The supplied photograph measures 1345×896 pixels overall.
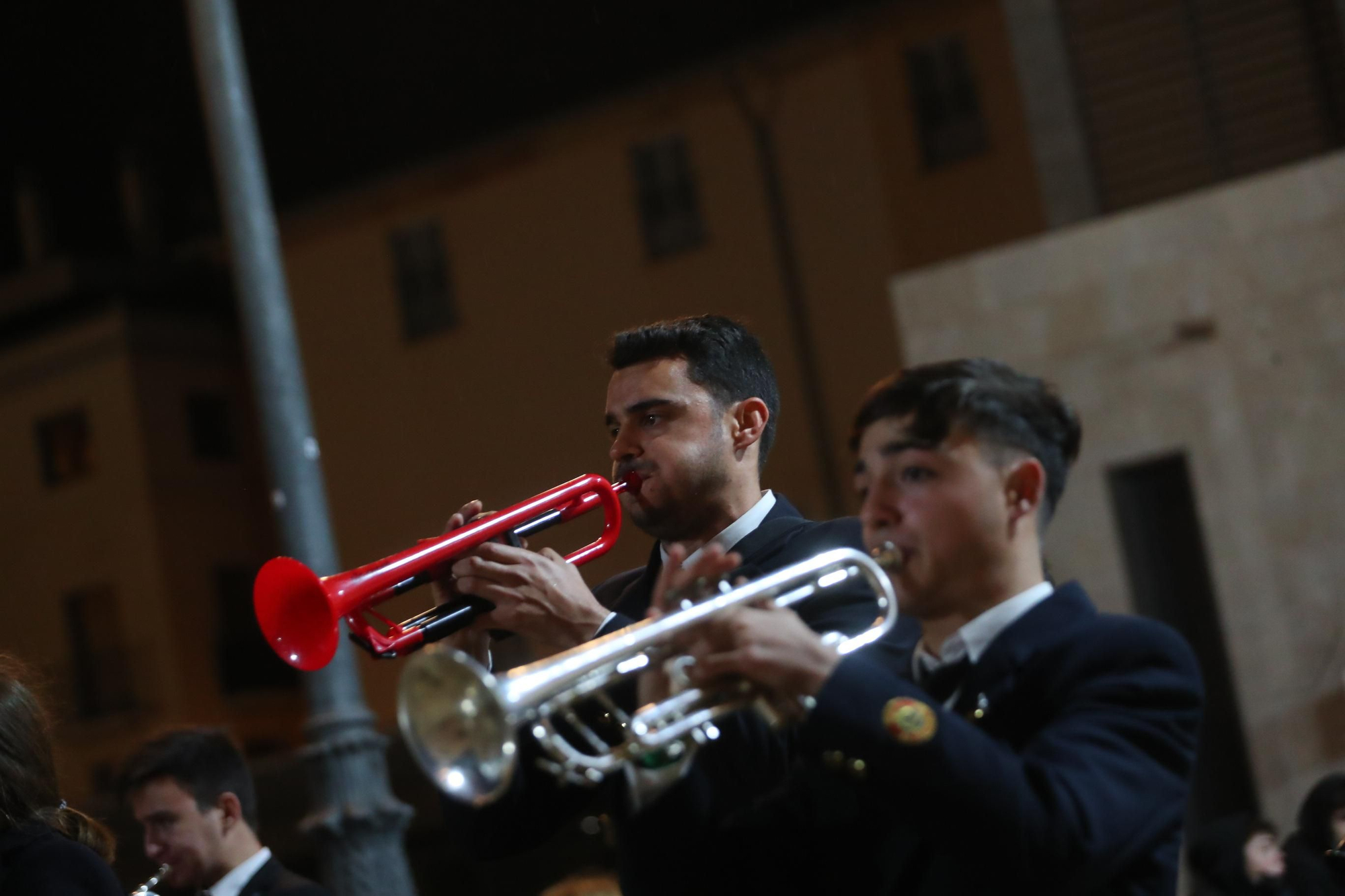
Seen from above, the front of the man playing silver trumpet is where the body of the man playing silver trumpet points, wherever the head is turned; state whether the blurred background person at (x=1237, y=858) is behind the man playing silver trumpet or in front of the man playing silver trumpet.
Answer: behind

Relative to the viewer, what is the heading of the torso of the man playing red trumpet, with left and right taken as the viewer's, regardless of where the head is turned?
facing the viewer and to the left of the viewer

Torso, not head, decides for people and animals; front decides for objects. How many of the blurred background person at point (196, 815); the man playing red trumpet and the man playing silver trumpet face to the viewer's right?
0

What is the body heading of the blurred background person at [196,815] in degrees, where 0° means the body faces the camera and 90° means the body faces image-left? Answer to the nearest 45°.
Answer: approximately 45°

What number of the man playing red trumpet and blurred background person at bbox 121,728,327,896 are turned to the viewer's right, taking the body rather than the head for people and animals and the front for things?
0

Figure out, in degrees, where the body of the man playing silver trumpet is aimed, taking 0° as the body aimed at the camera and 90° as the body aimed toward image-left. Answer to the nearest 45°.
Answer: approximately 45°

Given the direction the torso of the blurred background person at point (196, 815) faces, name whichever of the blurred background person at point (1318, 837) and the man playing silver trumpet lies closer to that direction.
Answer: the man playing silver trumpet

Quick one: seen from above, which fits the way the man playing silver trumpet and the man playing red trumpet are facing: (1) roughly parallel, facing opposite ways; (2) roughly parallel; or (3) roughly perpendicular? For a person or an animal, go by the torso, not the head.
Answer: roughly parallel
